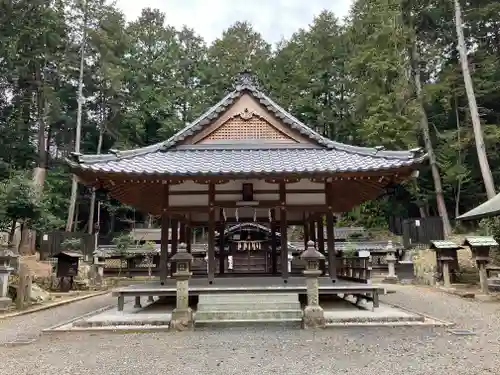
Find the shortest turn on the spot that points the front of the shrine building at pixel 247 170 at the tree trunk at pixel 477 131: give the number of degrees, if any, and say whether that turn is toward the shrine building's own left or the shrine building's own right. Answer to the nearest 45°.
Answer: approximately 135° to the shrine building's own left

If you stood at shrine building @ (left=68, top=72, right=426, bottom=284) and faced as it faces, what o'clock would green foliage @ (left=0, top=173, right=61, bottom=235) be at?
The green foliage is roughly at 4 o'clock from the shrine building.

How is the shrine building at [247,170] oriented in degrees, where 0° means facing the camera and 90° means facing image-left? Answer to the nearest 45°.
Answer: approximately 0°

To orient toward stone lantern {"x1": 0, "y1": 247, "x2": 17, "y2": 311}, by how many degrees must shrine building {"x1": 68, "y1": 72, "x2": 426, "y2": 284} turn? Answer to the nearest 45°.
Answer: approximately 90° to its right

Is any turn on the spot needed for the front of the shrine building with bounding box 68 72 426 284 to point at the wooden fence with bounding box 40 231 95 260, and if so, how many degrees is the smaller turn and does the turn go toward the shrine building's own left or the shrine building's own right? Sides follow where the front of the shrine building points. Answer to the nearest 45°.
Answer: approximately 135° to the shrine building's own right

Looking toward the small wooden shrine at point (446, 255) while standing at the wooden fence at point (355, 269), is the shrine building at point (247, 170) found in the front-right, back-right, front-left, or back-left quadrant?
back-left

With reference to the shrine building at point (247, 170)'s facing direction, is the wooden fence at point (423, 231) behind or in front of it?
behind
